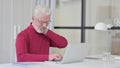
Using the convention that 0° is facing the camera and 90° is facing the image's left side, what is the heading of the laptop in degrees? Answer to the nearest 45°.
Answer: approximately 135°
